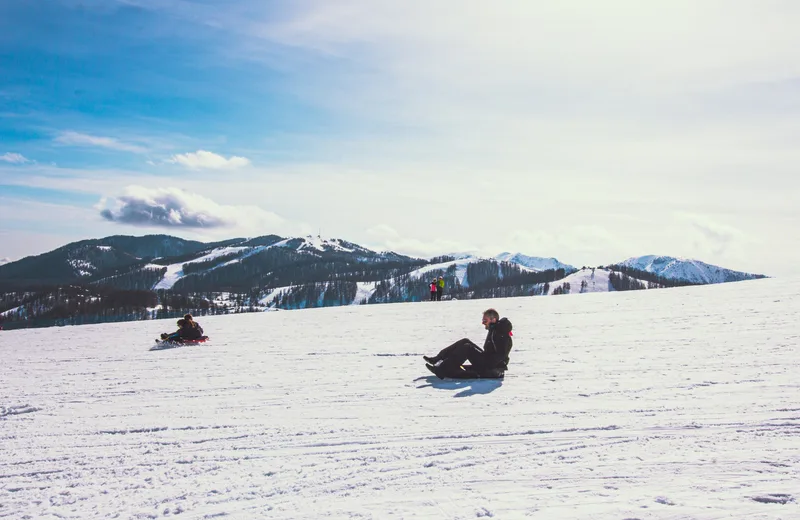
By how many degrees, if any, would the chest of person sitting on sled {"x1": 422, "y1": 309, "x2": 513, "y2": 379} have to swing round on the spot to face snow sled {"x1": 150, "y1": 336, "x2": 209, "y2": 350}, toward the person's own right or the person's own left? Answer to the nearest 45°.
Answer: approximately 45° to the person's own right

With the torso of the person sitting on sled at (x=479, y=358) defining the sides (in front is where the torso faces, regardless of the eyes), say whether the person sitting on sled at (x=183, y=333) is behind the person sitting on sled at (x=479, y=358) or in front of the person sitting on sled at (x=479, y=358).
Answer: in front

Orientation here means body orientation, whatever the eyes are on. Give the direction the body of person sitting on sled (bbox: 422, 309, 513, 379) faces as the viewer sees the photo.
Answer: to the viewer's left

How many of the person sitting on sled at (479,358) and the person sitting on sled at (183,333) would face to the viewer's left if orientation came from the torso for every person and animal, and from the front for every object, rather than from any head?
2

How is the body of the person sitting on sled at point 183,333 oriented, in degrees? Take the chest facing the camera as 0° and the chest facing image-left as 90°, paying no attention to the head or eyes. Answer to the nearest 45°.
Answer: approximately 90°

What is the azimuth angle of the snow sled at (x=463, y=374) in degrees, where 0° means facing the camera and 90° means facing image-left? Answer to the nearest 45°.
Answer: approximately 90°

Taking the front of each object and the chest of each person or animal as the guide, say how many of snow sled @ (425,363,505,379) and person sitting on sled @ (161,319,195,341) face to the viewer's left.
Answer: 2

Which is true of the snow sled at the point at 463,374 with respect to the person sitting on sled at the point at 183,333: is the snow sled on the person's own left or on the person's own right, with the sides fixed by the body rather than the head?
on the person's own left

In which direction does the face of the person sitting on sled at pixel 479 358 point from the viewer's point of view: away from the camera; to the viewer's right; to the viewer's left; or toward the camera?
to the viewer's left

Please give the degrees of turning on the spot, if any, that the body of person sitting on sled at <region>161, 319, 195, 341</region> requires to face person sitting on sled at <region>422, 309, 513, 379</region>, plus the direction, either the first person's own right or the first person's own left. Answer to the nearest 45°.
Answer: approximately 135° to the first person's own left
